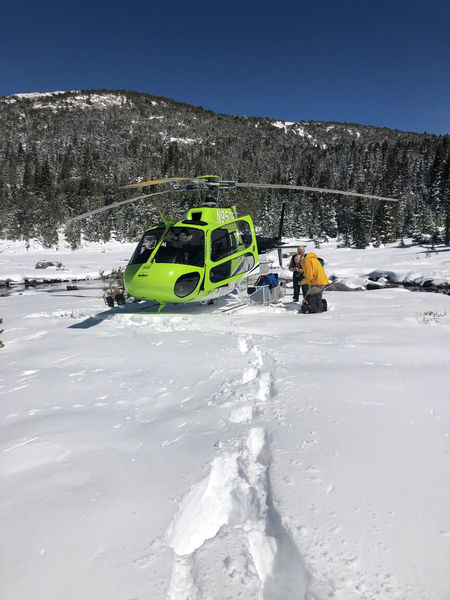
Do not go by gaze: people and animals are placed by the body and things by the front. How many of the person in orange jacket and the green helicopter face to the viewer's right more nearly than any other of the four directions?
0

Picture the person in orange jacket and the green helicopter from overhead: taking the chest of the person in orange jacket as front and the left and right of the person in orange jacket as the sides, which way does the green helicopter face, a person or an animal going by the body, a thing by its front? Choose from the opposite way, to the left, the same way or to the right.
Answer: to the left

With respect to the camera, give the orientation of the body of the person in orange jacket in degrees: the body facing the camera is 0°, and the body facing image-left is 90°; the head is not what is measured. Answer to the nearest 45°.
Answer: approximately 135°

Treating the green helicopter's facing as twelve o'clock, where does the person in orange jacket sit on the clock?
The person in orange jacket is roughly at 7 o'clock from the green helicopter.

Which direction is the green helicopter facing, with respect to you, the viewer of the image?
facing the viewer and to the left of the viewer

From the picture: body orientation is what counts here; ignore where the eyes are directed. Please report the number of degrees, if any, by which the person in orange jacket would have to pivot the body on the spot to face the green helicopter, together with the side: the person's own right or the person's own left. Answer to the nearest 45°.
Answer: approximately 90° to the person's own left
